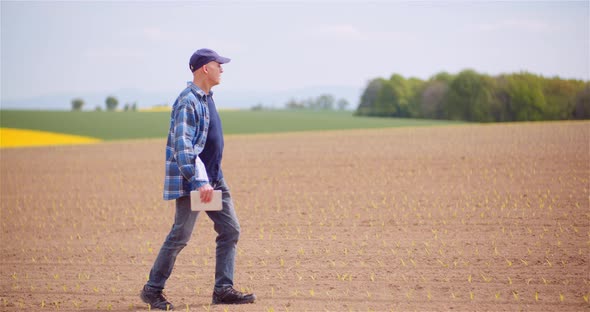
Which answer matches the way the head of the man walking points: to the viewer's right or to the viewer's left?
to the viewer's right

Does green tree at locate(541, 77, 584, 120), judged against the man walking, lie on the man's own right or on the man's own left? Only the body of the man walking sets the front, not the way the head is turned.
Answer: on the man's own left

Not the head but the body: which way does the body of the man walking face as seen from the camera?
to the viewer's right
